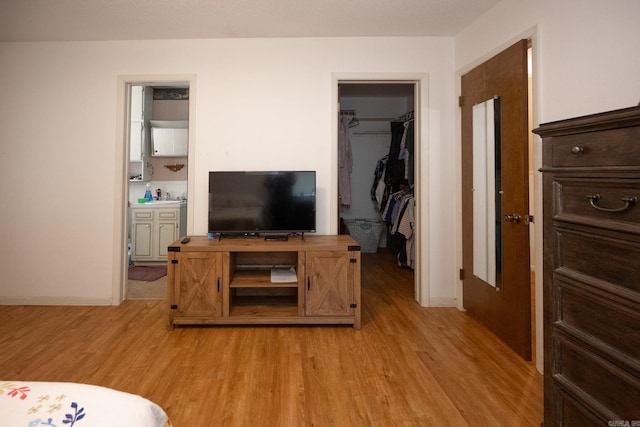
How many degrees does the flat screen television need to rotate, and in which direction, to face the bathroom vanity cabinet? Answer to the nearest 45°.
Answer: approximately 135° to its right

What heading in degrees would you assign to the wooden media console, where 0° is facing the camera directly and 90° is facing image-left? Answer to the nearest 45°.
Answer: approximately 0°

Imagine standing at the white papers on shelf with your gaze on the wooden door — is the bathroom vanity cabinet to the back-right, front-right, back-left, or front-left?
back-left

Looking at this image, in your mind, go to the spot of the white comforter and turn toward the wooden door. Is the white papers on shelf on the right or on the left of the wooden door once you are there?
left

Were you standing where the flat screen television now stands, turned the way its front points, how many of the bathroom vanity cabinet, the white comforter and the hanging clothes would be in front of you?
1

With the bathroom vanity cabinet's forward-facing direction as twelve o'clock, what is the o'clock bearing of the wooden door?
The wooden door is roughly at 11 o'clock from the bathroom vanity cabinet.

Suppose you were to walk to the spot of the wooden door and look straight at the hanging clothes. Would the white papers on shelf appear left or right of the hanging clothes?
left

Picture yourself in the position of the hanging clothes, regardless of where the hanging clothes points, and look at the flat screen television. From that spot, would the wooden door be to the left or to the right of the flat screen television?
left

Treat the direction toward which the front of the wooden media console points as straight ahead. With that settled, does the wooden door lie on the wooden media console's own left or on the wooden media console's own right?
on the wooden media console's own left

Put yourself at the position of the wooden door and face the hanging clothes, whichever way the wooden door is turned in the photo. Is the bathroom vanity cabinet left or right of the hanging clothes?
left

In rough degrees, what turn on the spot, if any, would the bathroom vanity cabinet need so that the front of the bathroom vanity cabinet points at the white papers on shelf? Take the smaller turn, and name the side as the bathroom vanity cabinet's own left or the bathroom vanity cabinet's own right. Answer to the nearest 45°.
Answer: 0° — it already faces it

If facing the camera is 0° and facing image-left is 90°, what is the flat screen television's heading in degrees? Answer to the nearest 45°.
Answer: approximately 0°

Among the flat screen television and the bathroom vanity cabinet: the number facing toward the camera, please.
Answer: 2
